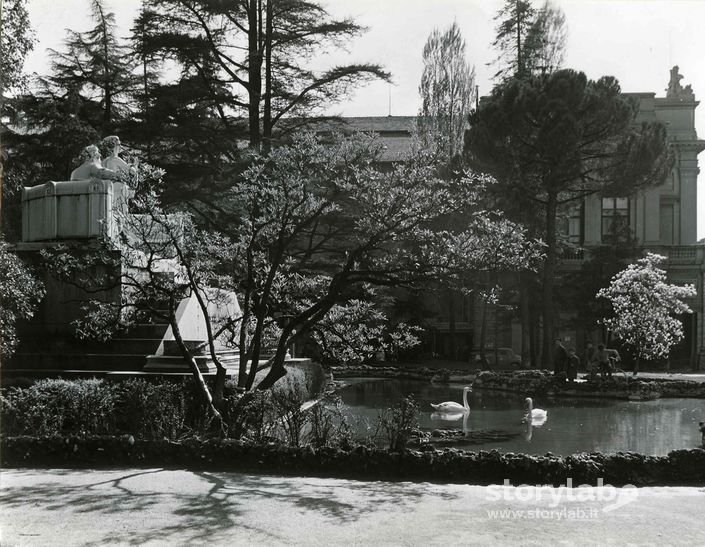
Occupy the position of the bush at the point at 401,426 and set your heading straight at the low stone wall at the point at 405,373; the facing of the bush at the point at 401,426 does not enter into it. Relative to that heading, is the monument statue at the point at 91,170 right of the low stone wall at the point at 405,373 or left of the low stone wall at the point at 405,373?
left

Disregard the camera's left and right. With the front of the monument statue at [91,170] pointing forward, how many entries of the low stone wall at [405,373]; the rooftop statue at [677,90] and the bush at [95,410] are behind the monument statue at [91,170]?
1

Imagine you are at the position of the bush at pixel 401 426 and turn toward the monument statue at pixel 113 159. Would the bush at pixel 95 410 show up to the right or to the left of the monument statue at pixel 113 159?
left
